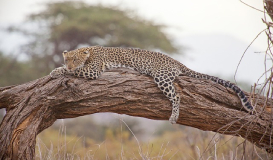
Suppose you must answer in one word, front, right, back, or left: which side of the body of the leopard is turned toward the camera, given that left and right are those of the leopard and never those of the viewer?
left
